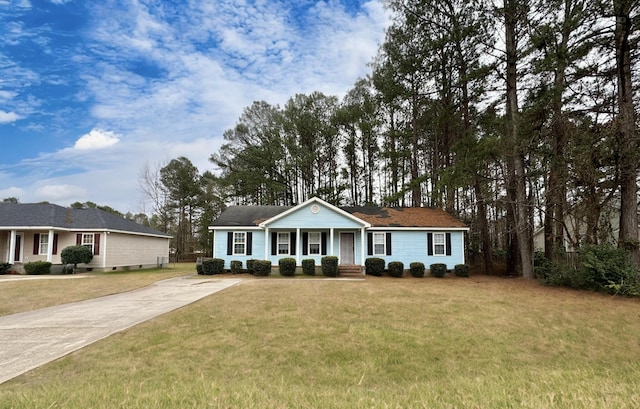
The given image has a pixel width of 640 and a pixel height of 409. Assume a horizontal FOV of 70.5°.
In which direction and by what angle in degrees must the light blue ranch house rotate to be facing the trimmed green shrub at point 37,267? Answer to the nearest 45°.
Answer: approximately 90° to its right

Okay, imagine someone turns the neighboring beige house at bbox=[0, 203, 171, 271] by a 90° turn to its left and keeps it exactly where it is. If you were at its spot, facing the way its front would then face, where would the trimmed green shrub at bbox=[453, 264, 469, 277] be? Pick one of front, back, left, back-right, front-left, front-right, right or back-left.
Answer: front

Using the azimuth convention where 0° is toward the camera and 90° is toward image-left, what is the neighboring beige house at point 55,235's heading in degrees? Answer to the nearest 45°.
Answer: approximately 45°

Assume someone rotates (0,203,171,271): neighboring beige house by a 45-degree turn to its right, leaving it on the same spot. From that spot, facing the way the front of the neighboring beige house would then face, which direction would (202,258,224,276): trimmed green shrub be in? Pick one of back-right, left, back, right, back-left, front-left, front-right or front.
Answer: back-left

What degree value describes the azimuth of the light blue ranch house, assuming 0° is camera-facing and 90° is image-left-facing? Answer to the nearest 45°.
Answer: approximately 0°

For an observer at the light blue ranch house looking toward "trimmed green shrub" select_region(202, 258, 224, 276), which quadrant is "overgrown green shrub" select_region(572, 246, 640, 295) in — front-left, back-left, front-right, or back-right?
back-left

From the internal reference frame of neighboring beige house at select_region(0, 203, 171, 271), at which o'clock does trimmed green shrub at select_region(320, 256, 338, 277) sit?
The trimmed green shrub is roughly at 9 o'clock from the neighboring beige house.

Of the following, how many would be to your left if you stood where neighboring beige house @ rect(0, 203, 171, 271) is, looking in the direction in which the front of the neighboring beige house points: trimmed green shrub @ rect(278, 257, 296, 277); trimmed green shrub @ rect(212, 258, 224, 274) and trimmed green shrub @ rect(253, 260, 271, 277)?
3

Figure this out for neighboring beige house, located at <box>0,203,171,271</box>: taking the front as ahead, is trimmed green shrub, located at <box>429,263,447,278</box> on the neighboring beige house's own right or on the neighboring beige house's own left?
on the neighboring beige house's own left

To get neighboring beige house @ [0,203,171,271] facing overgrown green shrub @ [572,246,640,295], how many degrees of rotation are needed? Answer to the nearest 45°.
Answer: approximately 90° to its left
